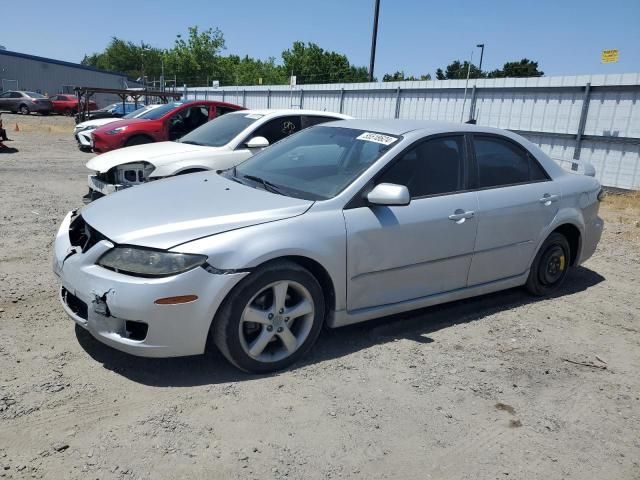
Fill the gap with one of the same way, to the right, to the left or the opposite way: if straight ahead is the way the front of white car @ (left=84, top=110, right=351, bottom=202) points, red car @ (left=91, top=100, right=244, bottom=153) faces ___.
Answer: the same way

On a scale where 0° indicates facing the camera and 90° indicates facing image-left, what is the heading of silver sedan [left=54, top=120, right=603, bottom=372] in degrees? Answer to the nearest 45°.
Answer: approximately 45°

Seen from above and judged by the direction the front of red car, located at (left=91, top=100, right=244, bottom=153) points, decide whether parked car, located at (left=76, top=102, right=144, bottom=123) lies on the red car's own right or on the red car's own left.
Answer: on the red car's own right

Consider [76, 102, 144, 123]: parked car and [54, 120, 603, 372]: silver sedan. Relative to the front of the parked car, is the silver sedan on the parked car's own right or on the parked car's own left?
on the parked car's own left

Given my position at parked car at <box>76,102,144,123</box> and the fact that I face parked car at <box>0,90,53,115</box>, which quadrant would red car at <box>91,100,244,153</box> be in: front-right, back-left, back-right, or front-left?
back-left

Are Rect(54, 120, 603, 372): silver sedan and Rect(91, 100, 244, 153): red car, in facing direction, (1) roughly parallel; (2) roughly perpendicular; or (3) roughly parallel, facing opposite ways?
roughly parallel

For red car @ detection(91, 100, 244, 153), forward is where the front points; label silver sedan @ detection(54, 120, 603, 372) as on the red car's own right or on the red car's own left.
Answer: on the red car's own left

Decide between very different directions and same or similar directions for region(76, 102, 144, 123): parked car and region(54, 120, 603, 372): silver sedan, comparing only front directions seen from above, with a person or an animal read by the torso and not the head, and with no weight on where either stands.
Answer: same or similar directions

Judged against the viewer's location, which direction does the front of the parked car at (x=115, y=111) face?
facing the viewer and to the left of the viewer

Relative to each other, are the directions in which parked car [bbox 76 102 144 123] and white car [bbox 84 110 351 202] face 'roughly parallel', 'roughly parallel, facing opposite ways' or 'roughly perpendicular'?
roughly parallel

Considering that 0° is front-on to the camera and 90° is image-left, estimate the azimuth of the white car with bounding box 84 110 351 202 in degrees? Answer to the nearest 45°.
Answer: approximately 45°

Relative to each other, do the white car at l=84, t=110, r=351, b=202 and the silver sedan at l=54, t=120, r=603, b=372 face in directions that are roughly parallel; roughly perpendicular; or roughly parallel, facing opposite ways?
roughly parallel

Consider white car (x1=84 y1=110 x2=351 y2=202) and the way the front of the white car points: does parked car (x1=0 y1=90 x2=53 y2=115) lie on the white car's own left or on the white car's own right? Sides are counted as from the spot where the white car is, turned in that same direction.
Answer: on the white car's own right
